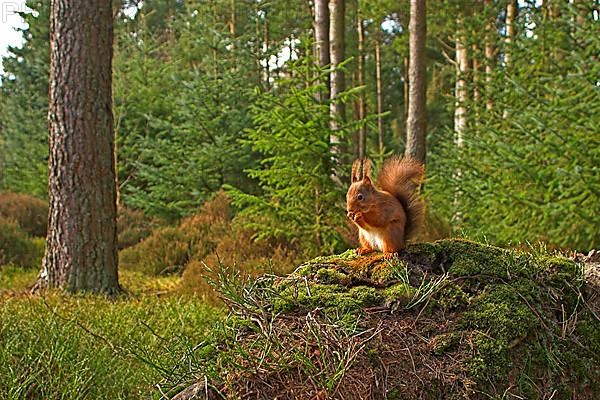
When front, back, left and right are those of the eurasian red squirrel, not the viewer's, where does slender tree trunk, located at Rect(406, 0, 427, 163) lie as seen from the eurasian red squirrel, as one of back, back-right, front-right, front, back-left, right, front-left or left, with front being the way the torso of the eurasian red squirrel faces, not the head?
back-right

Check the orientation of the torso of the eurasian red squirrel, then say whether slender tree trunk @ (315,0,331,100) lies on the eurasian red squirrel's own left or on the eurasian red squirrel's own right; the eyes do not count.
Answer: on the eurasian red squirrel's own right

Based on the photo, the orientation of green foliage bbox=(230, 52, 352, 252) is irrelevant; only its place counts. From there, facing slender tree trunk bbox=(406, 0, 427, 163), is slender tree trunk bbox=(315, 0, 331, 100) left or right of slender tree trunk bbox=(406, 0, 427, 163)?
left

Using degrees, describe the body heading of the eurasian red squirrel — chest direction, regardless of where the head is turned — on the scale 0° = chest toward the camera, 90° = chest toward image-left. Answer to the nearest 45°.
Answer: approximately 45°

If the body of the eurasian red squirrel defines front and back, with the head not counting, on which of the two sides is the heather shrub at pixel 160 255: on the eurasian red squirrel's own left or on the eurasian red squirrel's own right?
on the eurasian red squirrel's own right

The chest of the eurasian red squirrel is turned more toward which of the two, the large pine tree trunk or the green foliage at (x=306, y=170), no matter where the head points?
the large pine tree trunk
